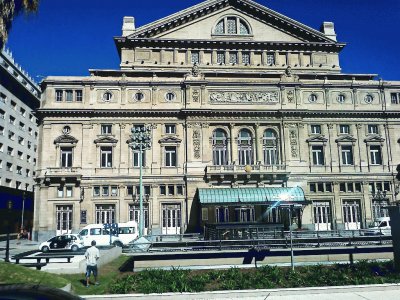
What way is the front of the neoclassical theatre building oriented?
toward the camera

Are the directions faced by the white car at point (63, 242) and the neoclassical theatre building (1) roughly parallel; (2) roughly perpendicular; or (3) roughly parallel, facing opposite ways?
roughly perpendicular

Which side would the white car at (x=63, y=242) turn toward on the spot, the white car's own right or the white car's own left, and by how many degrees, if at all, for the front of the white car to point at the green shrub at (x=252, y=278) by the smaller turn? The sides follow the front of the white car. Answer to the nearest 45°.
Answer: approximately 90° to the white car's own left

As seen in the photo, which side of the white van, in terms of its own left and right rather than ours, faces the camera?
left

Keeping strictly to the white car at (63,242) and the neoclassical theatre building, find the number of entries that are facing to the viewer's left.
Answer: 1

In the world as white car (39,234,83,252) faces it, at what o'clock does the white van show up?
The white van is roughly at 6 o'clock from the white car.

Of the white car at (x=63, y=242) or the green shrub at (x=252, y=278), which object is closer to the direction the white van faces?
the white car

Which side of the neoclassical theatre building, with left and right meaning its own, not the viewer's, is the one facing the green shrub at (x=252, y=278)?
front

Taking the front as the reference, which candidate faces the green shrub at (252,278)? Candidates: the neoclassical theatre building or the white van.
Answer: the neoclassical theatre building

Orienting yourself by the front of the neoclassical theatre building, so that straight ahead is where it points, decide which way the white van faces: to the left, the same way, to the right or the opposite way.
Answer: to the right

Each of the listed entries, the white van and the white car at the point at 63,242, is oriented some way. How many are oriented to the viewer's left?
2

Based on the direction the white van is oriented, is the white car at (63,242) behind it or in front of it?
in front

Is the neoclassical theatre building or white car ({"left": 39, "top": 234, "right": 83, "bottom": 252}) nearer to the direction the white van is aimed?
the white car

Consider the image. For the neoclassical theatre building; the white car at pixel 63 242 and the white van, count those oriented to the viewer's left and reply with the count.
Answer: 2

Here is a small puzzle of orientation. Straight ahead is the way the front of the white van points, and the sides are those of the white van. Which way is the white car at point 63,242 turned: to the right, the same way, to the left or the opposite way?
the same way

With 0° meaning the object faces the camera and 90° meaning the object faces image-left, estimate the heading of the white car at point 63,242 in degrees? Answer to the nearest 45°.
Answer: approximately 90°
